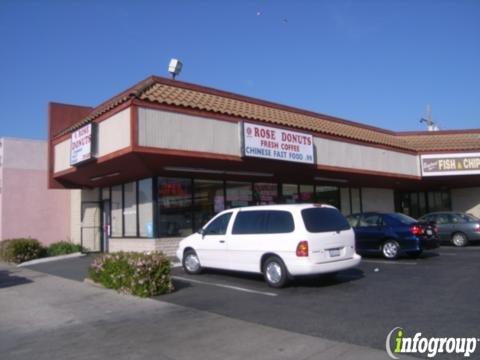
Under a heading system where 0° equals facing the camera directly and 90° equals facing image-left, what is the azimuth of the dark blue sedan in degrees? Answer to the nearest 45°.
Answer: approximately 135°

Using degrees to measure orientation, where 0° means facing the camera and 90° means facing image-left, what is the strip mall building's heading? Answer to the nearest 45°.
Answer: approximately 315°

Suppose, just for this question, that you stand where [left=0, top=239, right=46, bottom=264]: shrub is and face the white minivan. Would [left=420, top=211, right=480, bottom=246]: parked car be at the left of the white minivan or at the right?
left

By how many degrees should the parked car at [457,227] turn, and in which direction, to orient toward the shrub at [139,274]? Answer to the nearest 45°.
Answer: approximately 90° to its left

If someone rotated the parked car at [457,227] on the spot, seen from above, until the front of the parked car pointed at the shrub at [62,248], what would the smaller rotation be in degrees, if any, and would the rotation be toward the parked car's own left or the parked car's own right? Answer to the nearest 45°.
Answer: approximately 45° to the parked car's own left

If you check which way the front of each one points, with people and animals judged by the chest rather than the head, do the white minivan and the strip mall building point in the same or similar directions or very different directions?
very different directions

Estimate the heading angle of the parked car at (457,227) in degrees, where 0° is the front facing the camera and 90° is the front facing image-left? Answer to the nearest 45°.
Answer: approximately 135°

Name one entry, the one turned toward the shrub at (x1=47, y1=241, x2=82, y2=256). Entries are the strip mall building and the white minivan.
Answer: the white minivan

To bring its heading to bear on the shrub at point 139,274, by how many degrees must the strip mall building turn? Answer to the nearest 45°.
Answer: approximately 45° to its right
